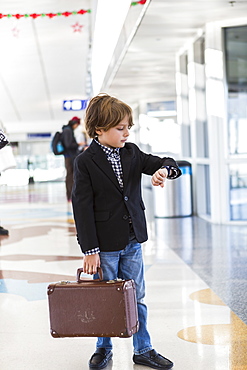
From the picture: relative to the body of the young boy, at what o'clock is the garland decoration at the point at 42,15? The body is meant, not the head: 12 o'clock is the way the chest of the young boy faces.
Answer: The garland decoration is roughly at 7 o'clock from the young boy.

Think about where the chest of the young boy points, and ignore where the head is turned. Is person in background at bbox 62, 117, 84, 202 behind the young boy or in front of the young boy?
behind

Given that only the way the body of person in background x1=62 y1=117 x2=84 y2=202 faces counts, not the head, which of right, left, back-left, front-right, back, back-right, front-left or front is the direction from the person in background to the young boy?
right

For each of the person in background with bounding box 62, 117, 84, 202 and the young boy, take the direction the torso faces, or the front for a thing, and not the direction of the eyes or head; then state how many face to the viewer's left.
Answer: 0

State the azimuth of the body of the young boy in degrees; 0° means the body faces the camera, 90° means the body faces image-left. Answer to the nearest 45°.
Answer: approximately 315°
